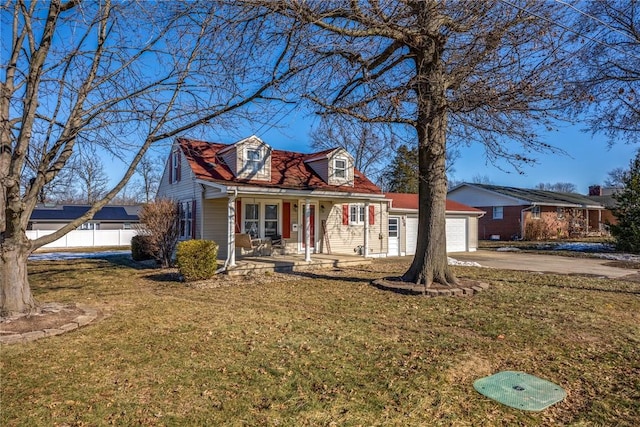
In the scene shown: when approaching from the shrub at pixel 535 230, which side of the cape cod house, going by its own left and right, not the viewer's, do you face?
left

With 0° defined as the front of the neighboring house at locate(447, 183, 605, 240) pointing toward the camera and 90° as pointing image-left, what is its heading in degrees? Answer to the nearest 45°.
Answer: approximately 315°

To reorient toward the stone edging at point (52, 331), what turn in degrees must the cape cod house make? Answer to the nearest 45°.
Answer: approximately 45° to its right

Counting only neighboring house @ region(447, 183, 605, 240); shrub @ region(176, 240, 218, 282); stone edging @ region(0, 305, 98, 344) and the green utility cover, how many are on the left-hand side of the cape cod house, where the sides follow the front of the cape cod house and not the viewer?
1

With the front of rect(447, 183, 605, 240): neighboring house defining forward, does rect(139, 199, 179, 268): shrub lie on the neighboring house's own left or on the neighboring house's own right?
on the neighboring house's own right

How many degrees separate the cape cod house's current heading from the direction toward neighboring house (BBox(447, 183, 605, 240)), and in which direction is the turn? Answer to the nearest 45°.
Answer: approximately 90° to its left

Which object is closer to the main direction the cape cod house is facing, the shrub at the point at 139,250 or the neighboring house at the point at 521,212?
the neighboring house

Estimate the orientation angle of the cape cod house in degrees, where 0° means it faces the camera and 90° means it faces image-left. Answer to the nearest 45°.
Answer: approximately 315°

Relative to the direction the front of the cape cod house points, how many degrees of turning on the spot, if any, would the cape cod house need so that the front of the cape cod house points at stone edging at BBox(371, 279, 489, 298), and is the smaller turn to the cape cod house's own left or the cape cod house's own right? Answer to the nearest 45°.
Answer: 0° — it already faces it

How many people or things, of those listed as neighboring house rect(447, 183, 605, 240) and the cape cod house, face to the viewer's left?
0

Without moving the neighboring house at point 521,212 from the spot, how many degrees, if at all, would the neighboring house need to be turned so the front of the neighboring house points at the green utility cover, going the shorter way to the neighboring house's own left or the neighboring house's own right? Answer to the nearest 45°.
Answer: approximately 45° to the neighboring house's own right

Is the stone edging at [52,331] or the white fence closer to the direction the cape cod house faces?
the stone edging

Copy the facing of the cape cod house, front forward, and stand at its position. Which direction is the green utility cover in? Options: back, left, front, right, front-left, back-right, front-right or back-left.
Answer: front-right

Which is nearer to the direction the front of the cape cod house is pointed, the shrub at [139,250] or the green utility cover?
the green utility cover

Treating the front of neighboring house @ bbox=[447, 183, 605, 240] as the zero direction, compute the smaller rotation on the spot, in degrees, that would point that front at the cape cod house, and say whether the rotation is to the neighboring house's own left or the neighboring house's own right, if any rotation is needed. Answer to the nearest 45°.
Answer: approximately 45° to the neighboring house's own right
